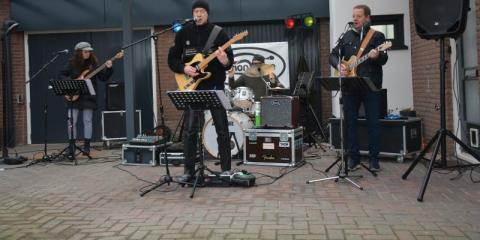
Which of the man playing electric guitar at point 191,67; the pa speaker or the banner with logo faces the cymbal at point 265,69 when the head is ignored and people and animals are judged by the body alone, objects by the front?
the banner with logo

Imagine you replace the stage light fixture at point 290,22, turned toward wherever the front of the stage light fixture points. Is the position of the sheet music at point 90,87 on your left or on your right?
on your right

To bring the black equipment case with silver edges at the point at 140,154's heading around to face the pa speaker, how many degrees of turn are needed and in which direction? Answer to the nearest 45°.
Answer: approximately 45° to its left

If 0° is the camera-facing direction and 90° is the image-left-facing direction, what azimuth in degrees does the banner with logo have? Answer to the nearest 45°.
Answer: approximately 0°

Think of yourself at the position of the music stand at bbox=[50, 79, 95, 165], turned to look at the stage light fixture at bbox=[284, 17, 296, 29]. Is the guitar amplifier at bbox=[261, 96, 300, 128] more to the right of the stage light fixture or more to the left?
right

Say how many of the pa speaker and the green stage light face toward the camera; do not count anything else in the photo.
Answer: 2

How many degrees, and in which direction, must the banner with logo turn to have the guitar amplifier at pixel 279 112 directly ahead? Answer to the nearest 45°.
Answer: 0° — it already faces it

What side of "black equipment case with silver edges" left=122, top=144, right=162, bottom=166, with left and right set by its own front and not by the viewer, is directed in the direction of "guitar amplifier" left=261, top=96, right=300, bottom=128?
left
